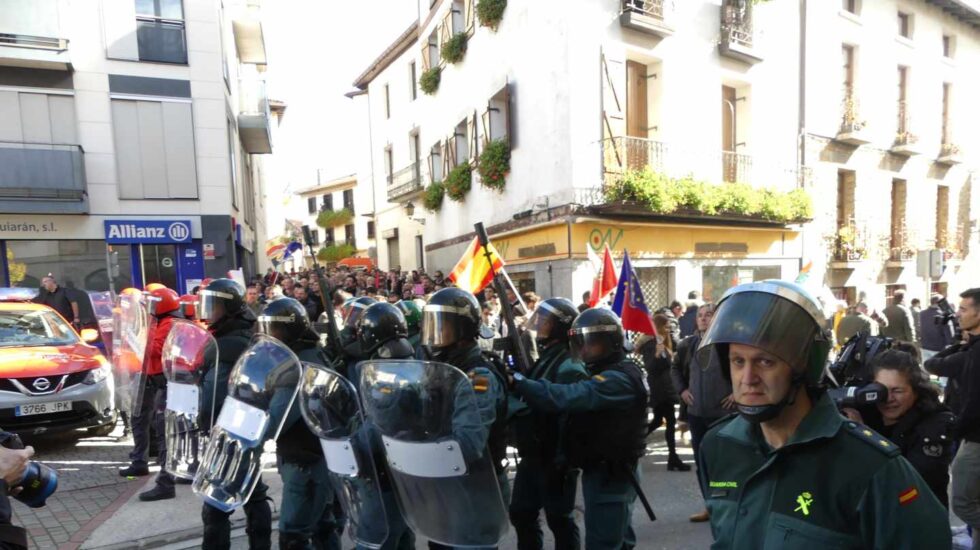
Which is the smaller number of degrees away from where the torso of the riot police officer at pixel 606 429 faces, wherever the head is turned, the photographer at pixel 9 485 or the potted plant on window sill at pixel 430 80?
the photographer

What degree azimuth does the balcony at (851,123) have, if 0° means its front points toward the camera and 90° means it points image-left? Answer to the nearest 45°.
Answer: approximately 45°

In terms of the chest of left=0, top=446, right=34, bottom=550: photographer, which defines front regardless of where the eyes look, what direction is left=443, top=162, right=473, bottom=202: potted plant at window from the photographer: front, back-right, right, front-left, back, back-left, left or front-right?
front-left

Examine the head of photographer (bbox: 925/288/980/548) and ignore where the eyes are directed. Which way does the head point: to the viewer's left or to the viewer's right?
to the viewer's left

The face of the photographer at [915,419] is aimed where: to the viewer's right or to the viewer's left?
to the viewer's left

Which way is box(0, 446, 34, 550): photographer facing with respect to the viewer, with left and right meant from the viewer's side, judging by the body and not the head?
facing to the right of the viewer

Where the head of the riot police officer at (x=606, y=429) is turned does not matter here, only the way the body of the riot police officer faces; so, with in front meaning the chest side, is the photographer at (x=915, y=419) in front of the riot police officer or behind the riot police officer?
behind

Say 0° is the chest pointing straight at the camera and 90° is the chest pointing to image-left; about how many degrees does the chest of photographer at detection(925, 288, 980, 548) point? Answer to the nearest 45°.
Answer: approximately 90°

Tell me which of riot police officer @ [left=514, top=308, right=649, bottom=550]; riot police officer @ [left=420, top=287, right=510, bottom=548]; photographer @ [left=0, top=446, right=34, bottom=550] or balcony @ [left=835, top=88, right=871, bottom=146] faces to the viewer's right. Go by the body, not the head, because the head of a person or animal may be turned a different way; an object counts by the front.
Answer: the photographer

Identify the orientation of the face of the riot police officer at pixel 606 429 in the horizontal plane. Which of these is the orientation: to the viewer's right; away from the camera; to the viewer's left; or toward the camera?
to the viewer's left
